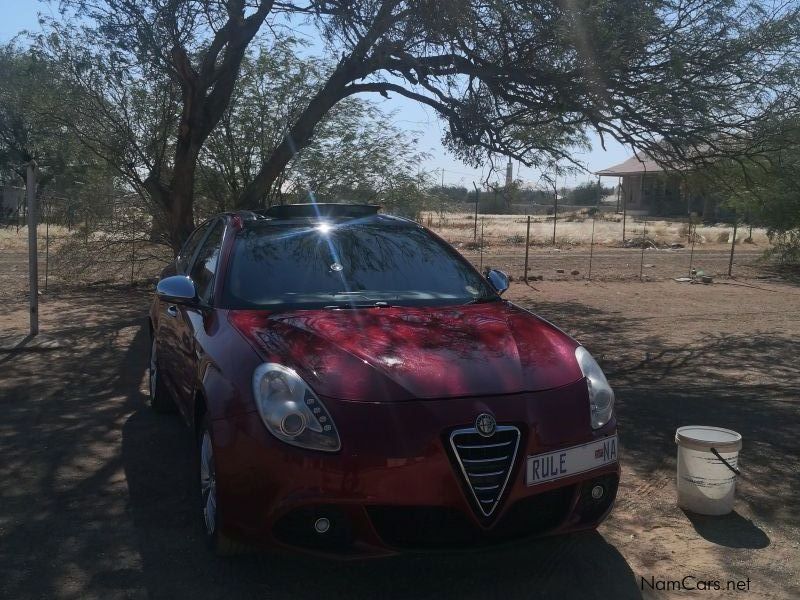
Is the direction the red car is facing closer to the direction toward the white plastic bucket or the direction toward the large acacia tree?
the white plastic bucket

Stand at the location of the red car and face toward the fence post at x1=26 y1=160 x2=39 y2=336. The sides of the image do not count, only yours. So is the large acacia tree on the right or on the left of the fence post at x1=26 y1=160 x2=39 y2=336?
right

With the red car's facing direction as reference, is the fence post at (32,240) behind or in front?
behind

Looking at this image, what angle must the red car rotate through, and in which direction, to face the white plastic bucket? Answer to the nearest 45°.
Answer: approximately 90° to its left

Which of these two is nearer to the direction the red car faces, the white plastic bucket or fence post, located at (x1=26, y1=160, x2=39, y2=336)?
the white plastic bucket

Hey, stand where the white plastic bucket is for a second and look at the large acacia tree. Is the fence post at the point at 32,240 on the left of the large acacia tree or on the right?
left

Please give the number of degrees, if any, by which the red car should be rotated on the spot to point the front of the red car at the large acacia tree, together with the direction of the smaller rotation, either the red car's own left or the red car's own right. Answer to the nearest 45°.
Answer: approximately 135° to the red car's own left

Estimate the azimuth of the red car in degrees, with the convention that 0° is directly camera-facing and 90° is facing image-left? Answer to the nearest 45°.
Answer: approximately 315°
